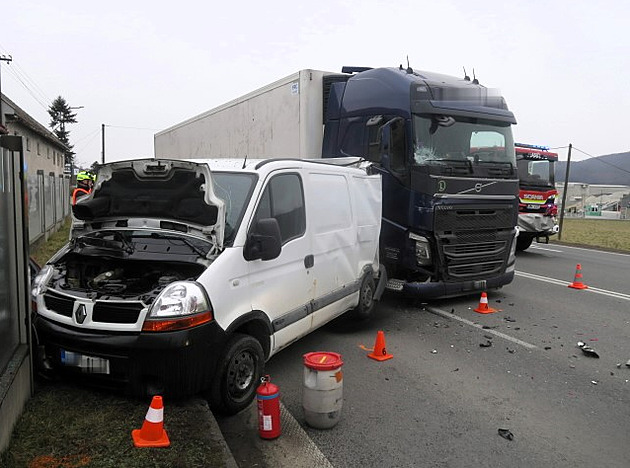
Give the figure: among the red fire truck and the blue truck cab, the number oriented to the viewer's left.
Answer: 0

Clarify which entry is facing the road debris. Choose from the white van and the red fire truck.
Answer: the red fire truck

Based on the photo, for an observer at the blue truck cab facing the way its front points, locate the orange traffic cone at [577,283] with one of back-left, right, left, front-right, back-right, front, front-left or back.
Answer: left

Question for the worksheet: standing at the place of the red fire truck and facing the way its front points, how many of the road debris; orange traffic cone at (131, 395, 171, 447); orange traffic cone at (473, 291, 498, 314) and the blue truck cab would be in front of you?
4

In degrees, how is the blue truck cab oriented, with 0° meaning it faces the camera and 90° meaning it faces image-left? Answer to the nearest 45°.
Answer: approximately 315°

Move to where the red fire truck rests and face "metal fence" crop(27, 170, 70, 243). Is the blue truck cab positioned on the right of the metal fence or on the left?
left

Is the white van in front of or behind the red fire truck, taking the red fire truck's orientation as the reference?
in front

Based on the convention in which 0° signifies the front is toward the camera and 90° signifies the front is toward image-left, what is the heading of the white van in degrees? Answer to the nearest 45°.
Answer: approximately 45°

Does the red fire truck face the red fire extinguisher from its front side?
yes

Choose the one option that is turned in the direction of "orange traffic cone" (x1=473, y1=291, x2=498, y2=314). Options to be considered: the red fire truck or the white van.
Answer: the red fire truck
